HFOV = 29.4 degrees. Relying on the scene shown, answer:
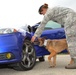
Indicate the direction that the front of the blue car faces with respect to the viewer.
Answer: facing the viewer and to the left of the viewer
